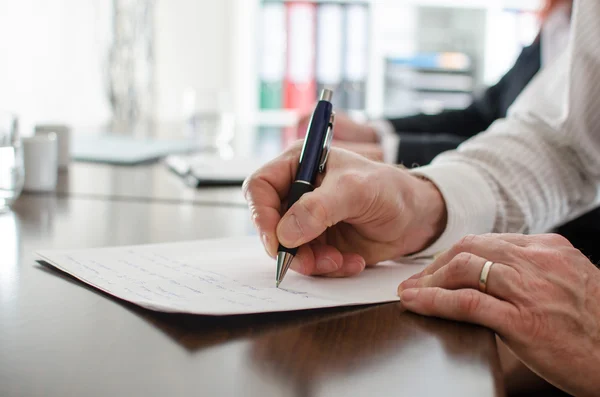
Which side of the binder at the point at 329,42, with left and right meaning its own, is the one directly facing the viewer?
front

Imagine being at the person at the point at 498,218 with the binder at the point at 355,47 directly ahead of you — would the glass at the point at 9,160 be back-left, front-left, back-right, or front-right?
front-left

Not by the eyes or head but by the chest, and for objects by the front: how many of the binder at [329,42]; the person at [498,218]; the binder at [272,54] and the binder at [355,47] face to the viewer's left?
1

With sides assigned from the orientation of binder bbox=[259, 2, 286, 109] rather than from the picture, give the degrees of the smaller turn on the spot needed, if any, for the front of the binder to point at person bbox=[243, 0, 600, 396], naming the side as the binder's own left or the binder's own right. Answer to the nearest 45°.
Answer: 0° — it already faces them

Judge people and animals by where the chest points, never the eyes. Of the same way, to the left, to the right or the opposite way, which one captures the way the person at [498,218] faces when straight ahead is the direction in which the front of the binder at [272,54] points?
to the right

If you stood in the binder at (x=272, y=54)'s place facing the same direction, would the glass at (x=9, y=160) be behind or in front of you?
in front

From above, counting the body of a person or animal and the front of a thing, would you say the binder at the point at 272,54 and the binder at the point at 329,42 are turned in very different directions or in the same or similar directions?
same or similar directions

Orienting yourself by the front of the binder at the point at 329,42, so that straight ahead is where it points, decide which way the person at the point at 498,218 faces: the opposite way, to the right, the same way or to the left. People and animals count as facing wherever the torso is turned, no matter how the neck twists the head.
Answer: to the right

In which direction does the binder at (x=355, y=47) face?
toward the camera

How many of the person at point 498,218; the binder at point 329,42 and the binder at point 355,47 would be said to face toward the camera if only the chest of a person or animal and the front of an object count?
2

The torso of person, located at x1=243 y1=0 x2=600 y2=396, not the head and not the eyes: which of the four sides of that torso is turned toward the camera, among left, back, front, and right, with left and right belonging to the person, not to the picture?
left

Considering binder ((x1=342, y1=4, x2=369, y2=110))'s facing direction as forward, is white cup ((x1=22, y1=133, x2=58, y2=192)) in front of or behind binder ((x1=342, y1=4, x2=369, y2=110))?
in front

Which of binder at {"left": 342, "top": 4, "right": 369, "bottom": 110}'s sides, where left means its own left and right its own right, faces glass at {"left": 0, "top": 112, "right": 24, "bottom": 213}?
front

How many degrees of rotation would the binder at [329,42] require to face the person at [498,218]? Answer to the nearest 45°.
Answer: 0° — it already faces them

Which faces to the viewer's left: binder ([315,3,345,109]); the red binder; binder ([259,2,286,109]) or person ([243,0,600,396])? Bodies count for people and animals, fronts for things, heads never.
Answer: the person

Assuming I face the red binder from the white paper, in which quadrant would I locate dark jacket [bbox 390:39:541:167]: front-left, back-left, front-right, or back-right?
front-right

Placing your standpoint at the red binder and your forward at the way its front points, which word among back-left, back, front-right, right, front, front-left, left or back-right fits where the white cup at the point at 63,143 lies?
front
